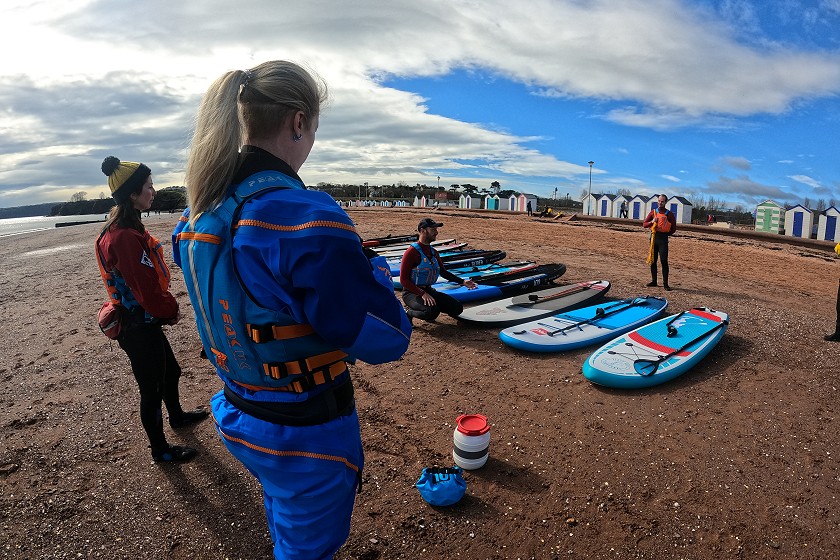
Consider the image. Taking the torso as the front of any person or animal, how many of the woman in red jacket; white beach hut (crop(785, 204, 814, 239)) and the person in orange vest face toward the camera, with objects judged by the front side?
2

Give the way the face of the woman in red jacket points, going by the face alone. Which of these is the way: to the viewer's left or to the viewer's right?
to the viewer's right

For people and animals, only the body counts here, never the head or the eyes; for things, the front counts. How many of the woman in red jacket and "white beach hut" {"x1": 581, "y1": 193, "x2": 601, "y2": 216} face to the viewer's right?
1

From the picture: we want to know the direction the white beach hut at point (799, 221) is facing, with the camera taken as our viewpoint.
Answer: facing the viewer

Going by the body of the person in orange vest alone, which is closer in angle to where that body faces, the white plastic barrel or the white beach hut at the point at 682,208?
the white plastic barrel

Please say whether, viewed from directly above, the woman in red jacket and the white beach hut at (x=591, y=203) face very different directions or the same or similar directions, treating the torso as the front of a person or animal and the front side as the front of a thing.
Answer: very different directions

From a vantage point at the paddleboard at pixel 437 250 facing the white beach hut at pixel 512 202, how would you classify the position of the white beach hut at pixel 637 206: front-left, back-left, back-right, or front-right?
front-right

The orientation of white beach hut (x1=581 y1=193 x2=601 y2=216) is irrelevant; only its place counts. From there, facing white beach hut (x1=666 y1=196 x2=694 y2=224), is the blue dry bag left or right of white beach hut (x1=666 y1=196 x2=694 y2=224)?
right

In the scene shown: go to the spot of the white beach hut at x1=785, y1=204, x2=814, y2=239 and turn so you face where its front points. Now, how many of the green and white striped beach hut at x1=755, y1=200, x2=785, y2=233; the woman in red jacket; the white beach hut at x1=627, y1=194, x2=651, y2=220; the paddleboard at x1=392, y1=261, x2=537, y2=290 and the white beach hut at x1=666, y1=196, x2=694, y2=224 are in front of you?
2

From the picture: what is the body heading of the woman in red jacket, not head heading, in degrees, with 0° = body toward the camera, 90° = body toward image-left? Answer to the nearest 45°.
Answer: approximately 270°

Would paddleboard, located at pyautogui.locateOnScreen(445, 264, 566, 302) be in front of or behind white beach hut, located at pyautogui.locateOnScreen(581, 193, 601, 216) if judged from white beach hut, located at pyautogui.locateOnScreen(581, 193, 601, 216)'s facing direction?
in front
